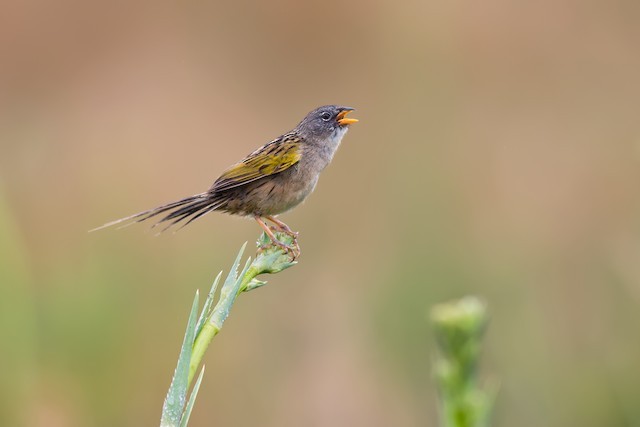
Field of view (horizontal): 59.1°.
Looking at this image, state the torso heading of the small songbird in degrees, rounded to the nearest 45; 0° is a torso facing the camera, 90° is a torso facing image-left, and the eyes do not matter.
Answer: approximately 270°
